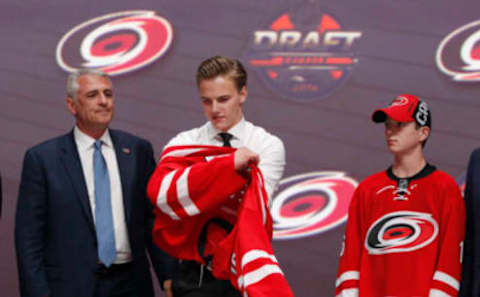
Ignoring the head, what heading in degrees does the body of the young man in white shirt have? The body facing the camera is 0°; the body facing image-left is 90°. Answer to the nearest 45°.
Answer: approximately 0°

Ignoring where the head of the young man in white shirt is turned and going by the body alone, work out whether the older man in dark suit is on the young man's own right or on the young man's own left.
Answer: on the young man's own right

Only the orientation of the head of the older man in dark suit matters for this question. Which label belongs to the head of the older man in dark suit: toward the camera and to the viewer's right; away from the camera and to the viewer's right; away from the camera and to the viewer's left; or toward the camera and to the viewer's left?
toward the camera and to the viewer's right

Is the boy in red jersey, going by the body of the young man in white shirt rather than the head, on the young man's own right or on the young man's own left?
on the young man's own left
